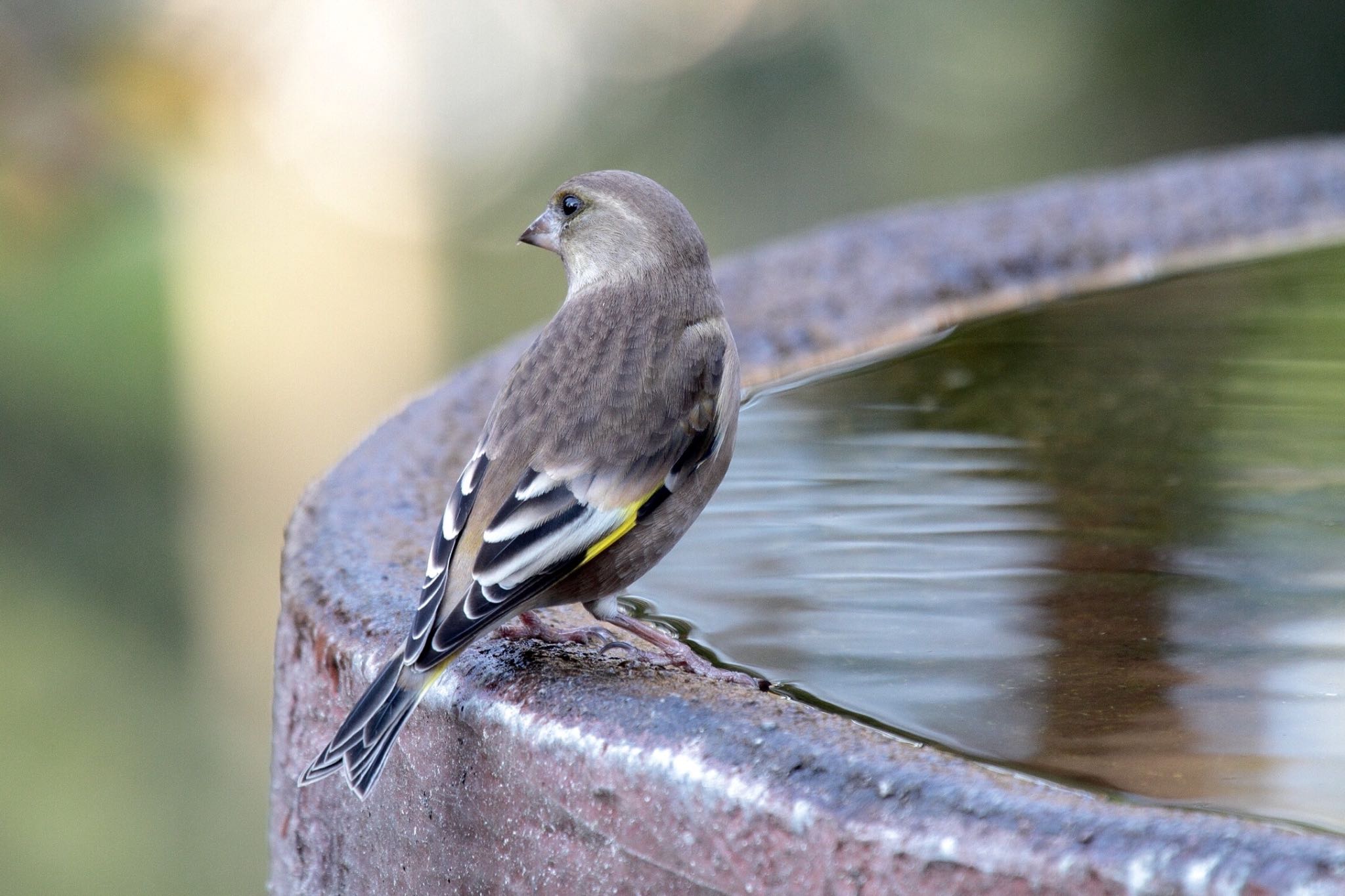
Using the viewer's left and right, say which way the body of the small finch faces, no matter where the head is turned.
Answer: facing away from the viewer and to the right of the viewer
